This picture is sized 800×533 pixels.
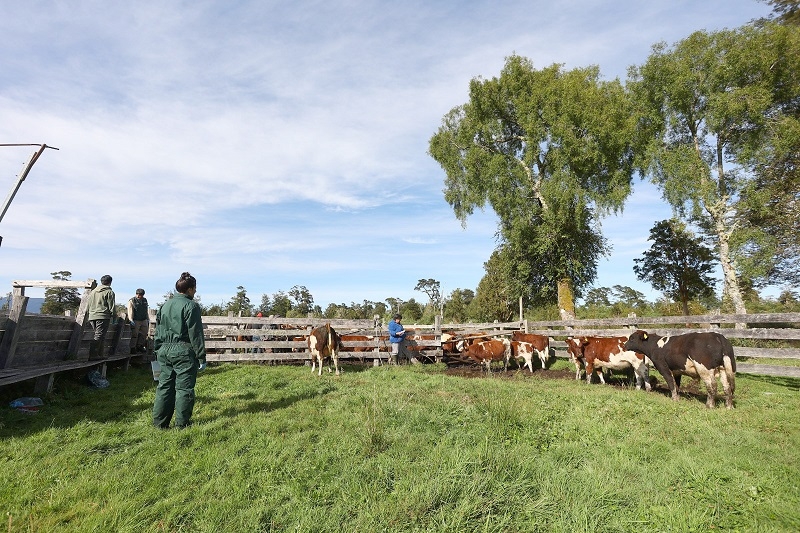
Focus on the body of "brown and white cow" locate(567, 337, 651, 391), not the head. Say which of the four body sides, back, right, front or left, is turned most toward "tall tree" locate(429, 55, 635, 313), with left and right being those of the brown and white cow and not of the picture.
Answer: right

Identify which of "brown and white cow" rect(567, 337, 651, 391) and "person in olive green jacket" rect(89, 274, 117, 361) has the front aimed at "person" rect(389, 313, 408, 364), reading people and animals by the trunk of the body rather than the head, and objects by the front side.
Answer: the brown and white cow

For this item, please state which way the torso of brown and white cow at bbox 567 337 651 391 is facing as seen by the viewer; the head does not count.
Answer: to the viewer's left

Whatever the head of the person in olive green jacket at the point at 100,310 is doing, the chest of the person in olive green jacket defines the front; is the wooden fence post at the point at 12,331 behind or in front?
behind

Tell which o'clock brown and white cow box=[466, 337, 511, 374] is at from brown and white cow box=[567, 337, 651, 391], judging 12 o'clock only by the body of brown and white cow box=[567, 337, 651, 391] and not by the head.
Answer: brown and white cow box=[466, 337, 511, 374] is roughly at 1 o'clock from brown and white cow box=[567, 337, 651, 391].

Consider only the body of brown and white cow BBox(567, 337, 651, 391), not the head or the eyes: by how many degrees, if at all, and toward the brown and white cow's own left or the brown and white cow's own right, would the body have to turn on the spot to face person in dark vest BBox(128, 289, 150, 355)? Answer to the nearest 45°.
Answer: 0° — it already faces them

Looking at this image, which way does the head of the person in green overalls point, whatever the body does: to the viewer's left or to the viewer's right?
to the viewer's right

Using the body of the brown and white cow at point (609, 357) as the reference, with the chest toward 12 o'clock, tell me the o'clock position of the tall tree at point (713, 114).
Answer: The tall tree is roughly at 4 o'clock from the brown and white cow.
